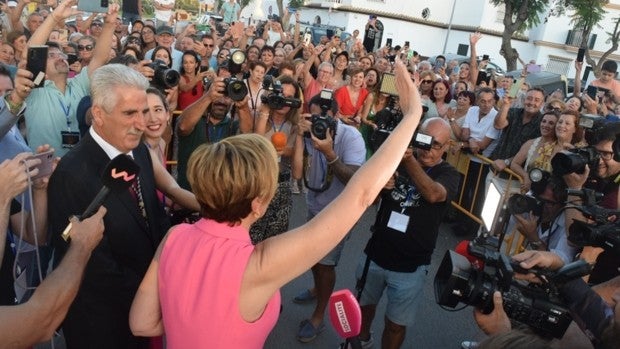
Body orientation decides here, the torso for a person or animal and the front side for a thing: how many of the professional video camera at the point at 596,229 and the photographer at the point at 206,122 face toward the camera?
1

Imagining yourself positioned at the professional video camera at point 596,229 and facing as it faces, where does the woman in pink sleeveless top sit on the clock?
The woman in pink sleeveless top is roughly at 12 o'clock from the professional video camera.

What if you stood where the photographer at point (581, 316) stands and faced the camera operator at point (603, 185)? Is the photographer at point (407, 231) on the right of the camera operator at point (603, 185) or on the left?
left

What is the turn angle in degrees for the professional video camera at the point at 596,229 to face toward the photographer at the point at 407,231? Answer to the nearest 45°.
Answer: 0° — it already faces them

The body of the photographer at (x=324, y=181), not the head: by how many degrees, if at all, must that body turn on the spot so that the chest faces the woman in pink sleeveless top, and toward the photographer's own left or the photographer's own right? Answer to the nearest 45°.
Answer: approximately 45° to the photographer's own left

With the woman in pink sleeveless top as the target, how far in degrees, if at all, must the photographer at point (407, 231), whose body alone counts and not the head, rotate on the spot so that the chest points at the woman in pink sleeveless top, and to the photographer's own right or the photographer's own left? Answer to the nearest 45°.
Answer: approximately 45° to the photographer's own left

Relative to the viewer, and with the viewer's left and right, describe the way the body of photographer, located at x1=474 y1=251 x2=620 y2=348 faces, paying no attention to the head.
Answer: facing to the left of the viewer

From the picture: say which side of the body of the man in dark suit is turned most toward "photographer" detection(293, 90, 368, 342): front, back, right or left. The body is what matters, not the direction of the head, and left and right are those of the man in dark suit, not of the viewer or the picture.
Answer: left

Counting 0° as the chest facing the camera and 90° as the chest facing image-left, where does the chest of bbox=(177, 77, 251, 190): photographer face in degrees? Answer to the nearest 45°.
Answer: approximately 0°

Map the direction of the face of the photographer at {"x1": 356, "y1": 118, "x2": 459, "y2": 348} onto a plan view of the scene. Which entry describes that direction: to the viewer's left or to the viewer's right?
to the viewer's left
